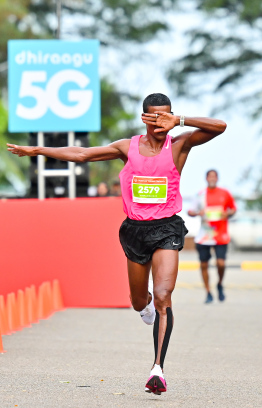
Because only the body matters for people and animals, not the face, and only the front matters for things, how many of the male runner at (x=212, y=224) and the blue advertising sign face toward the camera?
2

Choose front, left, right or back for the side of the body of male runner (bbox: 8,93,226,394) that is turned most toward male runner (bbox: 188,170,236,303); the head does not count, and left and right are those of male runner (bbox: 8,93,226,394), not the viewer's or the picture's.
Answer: back

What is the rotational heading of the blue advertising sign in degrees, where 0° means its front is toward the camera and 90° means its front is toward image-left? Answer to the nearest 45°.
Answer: approximately 0°

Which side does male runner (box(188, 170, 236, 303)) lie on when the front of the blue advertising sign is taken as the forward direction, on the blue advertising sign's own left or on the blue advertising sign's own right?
on the blue advertising sign's own left

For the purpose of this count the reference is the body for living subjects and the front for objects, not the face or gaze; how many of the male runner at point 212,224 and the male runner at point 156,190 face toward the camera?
2

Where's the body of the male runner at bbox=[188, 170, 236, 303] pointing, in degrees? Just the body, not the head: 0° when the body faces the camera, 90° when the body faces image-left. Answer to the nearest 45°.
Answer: approximately 0°
